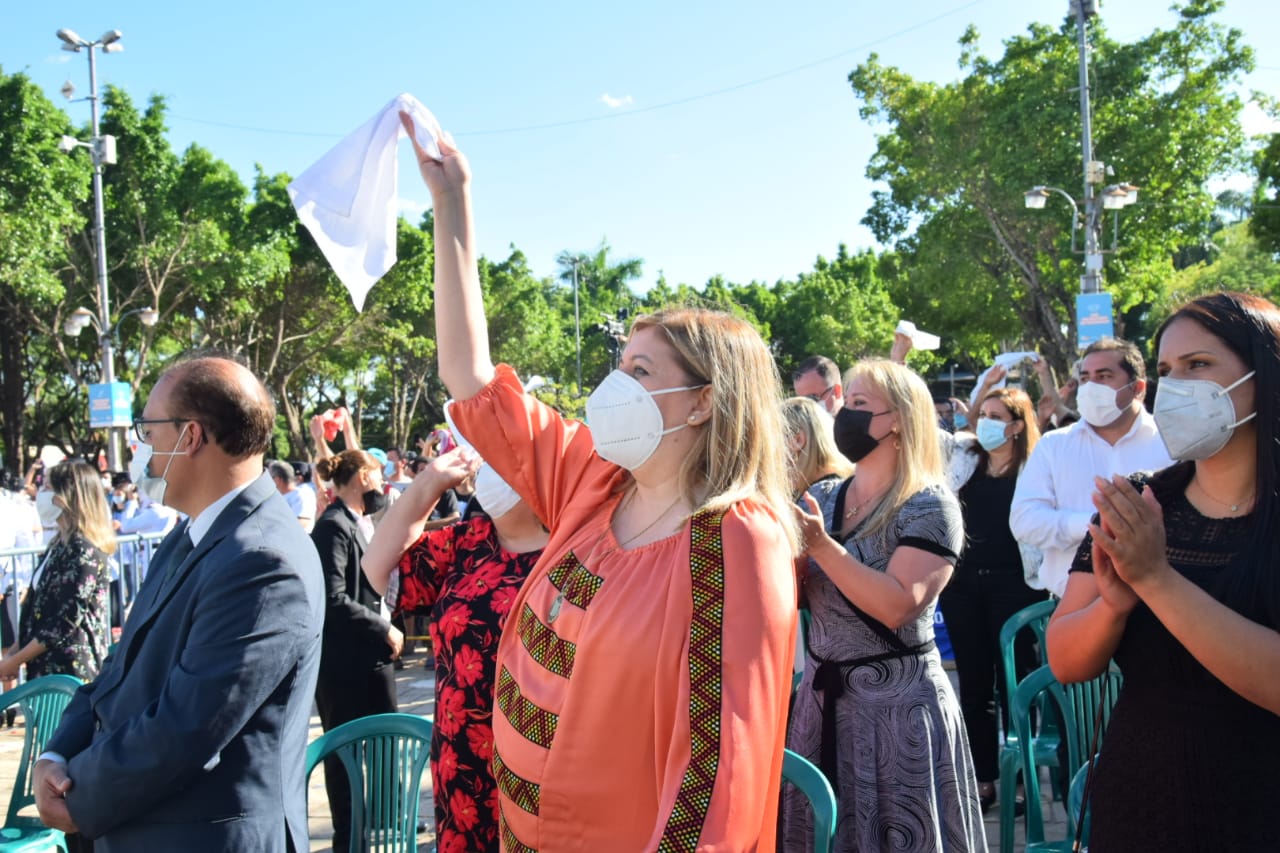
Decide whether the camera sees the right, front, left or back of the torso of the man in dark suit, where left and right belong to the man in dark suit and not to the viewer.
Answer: left

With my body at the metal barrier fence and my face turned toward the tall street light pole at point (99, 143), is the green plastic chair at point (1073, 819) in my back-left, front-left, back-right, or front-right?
back-right
